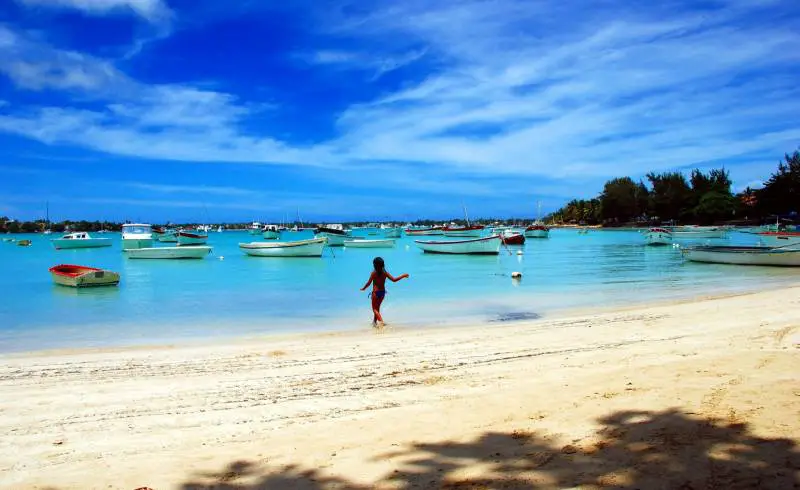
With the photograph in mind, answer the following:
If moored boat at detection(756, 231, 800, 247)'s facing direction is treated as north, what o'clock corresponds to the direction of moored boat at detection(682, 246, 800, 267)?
moored boat at detection(682, 246, 800, 267) is roughly at 9 o'clock from moored boat at detection(756, 231, 800, 247).

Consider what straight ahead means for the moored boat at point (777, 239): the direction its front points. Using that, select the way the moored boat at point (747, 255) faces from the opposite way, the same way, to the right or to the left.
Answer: the same way

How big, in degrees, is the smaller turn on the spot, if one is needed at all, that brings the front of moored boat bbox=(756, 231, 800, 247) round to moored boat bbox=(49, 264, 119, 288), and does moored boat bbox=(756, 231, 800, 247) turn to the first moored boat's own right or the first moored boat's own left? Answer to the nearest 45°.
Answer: approximately 45° to the first moored boat's own left

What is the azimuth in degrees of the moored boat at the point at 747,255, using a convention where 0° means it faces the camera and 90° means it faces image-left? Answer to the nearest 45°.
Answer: approximately 90°

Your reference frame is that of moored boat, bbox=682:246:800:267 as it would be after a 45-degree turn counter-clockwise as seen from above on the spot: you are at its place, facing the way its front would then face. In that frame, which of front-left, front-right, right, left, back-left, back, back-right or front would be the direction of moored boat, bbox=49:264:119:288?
front

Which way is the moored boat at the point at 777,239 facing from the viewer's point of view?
to the viewer's left

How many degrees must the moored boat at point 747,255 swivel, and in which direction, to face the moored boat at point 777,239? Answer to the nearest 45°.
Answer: approximately 90° to its right

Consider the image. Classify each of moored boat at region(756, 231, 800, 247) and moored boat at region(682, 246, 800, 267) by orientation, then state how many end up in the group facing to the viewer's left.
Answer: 2
